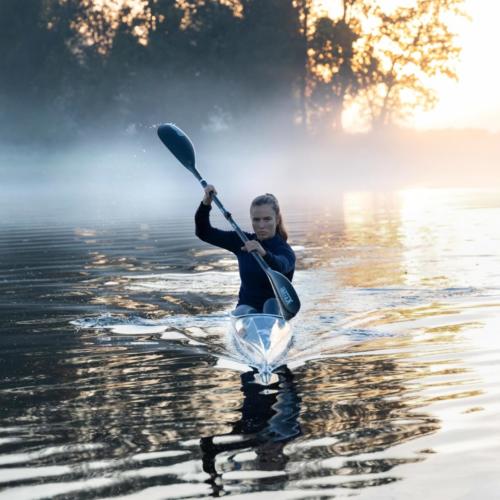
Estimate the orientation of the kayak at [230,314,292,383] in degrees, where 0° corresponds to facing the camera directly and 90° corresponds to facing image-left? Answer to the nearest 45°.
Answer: approximately 0°
